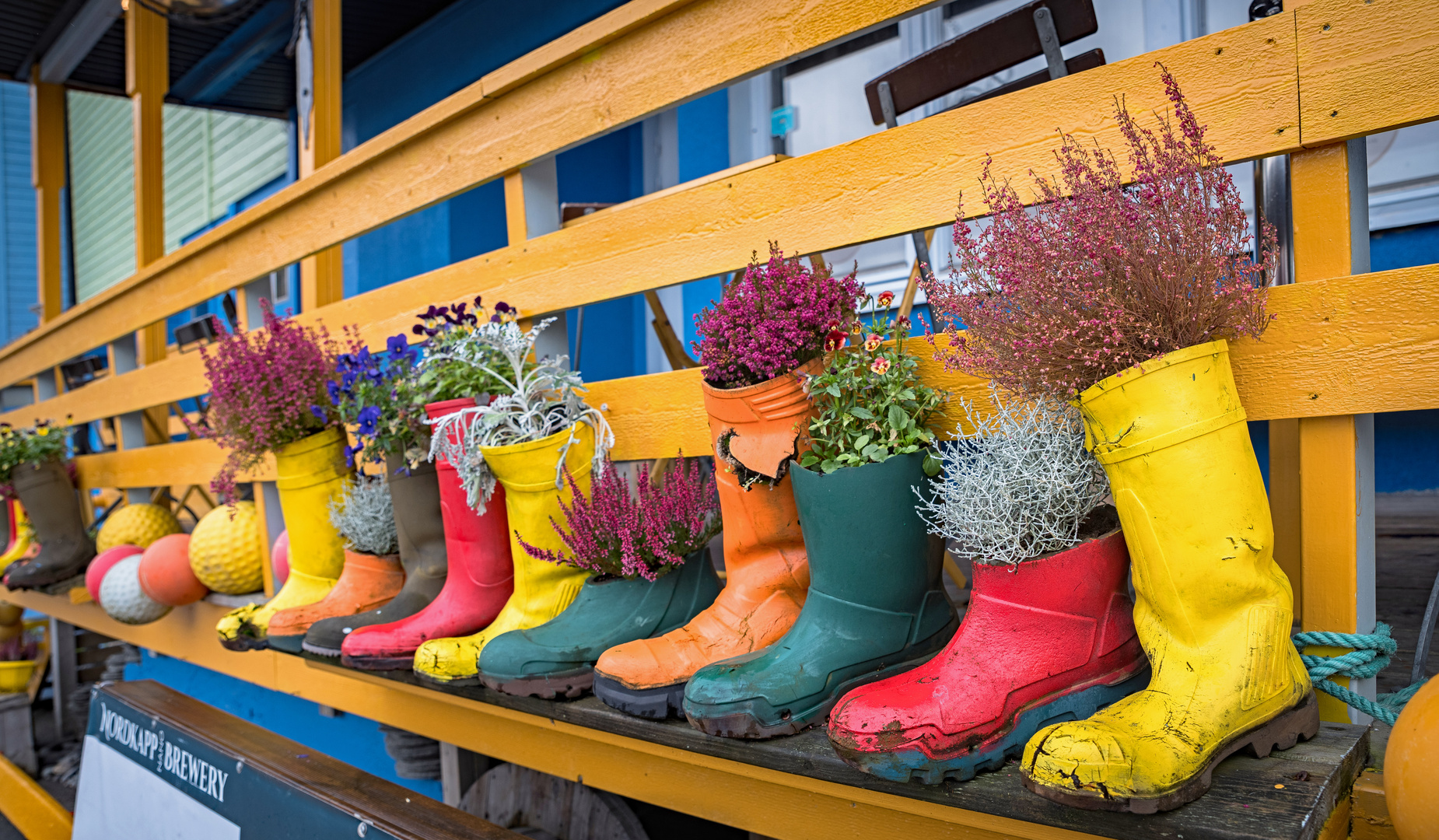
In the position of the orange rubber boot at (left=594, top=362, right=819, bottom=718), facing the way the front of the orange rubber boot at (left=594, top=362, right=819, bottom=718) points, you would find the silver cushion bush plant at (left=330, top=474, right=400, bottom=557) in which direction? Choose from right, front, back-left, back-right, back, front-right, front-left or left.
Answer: right

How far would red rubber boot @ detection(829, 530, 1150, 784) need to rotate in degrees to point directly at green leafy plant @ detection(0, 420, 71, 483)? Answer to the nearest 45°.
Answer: approximately 90° to its right

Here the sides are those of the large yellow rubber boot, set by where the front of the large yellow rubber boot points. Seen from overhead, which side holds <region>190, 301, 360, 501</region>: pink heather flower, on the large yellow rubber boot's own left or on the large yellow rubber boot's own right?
on the large yellow rubber boot's own right

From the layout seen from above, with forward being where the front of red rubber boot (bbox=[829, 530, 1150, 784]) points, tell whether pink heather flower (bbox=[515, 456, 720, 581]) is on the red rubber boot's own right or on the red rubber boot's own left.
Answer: on the red rubber boot's own right

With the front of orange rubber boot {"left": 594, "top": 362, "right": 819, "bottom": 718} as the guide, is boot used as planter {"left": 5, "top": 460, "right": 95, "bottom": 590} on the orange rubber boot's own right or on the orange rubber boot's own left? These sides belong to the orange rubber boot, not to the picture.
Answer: on the orange rubber boot's own right

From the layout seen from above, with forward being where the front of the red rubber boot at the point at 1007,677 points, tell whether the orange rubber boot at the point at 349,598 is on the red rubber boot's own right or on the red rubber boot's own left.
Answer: on the red rubber boot's own right

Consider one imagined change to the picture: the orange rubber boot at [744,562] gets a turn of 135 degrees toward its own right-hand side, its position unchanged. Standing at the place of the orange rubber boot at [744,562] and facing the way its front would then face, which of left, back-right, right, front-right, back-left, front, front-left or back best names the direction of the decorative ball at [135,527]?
front-left

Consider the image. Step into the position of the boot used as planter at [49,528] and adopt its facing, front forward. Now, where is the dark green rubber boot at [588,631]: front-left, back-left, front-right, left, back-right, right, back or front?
left

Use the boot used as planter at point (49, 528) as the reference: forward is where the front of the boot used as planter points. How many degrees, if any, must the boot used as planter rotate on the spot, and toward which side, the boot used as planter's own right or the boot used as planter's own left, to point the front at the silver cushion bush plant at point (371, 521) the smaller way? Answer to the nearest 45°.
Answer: approximately 90° to the boot used as planter's own left

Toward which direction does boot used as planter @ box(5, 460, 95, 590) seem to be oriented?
to the viewer's left

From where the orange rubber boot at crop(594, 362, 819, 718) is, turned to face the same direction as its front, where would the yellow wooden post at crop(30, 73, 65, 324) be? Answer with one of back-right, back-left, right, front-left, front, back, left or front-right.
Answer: right

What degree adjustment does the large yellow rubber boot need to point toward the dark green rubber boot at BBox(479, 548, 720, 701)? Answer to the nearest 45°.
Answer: approximately 45° to its right

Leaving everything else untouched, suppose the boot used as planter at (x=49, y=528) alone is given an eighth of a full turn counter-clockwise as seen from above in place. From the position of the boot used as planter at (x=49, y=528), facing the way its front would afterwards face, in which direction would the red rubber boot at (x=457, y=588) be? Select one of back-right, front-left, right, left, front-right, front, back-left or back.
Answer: front-left

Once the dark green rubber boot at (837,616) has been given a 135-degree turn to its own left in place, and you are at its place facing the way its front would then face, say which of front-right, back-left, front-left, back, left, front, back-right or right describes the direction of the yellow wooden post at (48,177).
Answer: back-left
